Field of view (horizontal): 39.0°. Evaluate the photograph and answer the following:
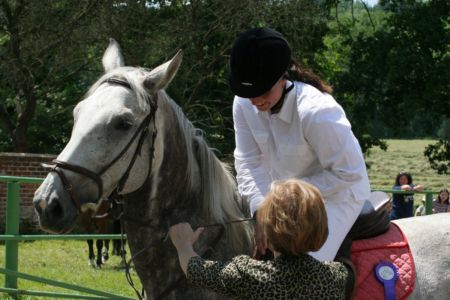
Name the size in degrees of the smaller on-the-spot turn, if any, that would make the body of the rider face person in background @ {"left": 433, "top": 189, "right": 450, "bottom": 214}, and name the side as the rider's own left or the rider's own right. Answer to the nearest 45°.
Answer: approximately 135° to the rider's own right

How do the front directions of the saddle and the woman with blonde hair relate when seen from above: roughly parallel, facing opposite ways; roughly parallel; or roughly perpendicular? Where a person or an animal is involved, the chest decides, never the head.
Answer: roughly perpendicular

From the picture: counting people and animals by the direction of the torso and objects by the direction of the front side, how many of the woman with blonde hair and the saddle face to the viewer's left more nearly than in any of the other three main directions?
1

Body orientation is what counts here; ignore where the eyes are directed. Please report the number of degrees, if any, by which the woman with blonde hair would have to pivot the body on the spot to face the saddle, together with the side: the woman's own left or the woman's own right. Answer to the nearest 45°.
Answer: approximately 45° to the woman's own right

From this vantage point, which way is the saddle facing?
to the viewer's left

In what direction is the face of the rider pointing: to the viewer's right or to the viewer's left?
to the viewer's left

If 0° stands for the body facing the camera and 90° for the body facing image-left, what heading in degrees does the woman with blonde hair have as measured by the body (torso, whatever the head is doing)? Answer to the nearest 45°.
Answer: approximately 180°
